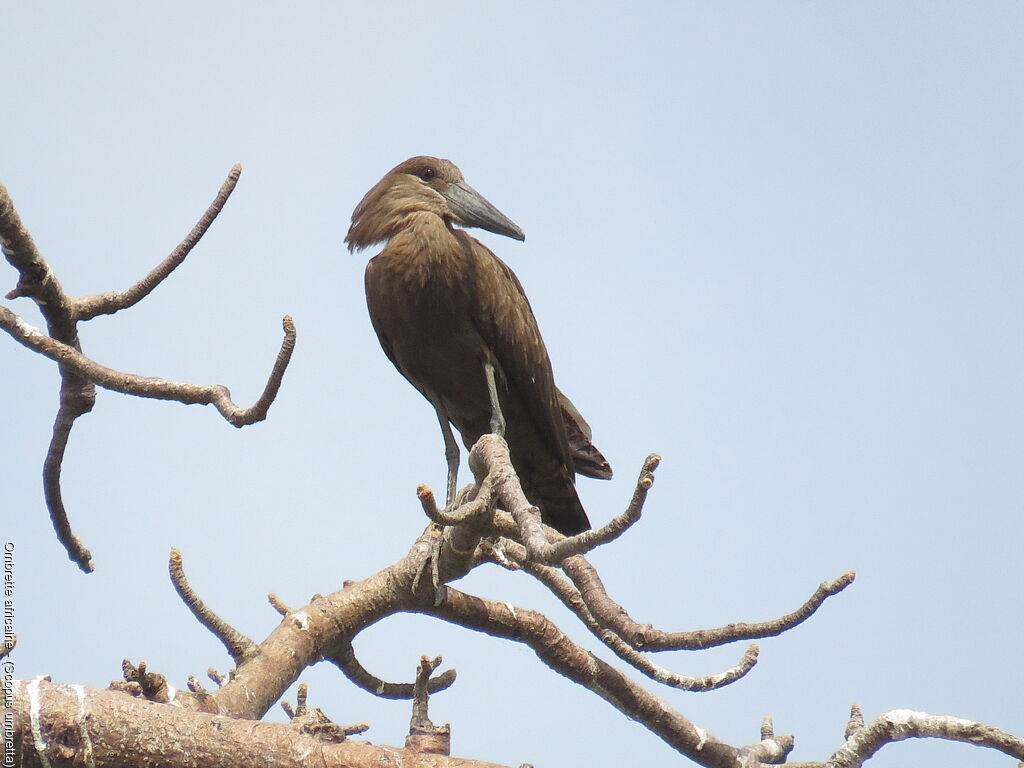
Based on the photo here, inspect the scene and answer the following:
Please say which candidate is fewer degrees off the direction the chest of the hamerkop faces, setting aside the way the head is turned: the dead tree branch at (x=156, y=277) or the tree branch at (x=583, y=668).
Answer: the dead tree branch

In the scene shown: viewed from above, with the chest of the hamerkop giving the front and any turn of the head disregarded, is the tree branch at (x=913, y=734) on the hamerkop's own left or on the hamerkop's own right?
on the hamerkop's own left

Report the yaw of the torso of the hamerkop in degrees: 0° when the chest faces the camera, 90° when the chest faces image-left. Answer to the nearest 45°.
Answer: approximately 45°

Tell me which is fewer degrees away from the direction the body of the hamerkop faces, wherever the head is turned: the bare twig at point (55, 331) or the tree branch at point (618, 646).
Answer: the bare twig

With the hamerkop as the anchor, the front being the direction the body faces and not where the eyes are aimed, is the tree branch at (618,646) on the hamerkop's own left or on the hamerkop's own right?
on the hamerkop's own left

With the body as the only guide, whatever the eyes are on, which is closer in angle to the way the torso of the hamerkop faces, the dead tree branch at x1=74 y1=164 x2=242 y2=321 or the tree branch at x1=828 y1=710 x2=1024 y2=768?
the dead tree branch

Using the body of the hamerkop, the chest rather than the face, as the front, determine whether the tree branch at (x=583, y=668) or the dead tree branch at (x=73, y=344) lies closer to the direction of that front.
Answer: the dead tree branch
